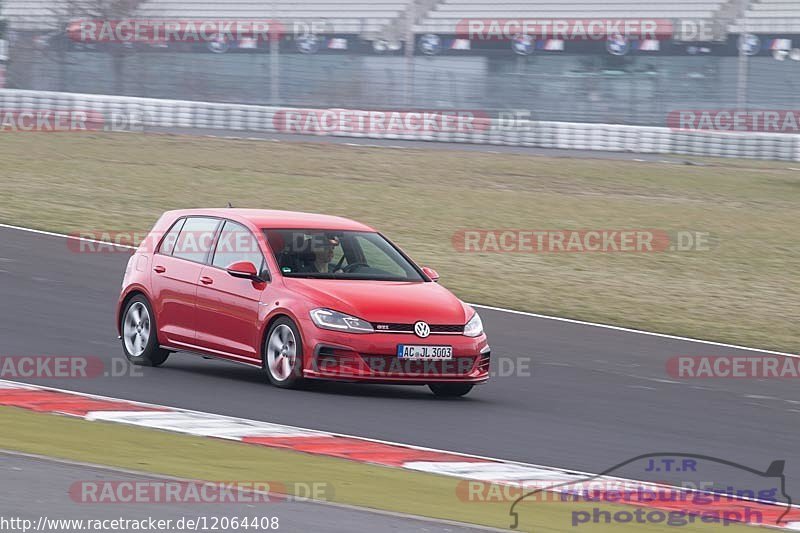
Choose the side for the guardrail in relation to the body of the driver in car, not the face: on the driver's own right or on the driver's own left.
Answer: on the driver's own left

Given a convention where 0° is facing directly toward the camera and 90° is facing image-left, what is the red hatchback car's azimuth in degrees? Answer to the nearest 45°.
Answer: approximately 315°

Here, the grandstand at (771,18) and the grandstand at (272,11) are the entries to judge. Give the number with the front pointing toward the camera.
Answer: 2

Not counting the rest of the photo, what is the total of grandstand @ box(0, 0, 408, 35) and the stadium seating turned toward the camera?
2

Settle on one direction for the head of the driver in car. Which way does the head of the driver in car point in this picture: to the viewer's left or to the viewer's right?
to the viewer's right

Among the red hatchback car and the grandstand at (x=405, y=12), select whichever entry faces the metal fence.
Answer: the grandstand
